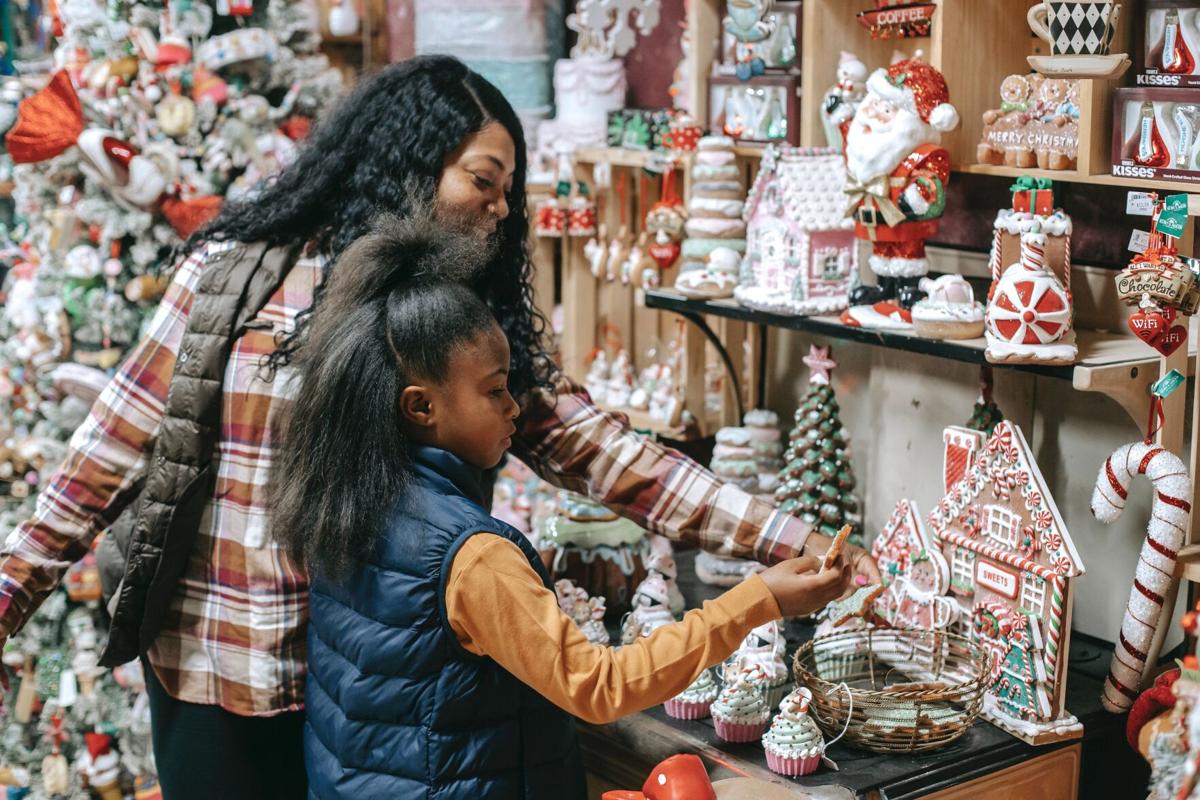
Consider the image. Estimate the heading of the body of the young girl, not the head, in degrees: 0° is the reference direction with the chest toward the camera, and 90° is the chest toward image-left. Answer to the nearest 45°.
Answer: approximately 225°

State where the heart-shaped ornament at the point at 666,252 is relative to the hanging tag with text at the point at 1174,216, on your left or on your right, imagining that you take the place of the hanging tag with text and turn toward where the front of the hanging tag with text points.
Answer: on your right

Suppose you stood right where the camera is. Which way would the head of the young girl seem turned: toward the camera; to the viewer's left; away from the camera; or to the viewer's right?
to the viewer's right

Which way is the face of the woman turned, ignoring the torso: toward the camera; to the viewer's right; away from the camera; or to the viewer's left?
to the viewer's right

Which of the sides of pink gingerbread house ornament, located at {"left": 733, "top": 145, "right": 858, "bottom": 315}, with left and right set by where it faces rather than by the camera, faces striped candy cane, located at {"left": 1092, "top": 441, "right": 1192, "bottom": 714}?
left

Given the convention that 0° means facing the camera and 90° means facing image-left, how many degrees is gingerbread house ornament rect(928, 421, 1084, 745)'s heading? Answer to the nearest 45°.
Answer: approximately 45°
